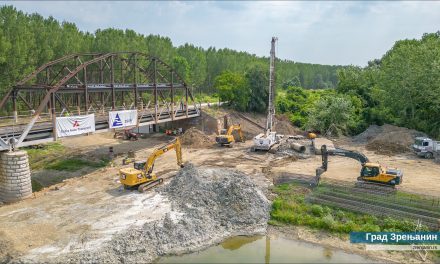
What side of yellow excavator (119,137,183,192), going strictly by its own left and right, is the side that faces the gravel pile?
right

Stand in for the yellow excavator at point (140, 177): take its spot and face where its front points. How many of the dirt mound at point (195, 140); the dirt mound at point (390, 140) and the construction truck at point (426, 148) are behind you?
0

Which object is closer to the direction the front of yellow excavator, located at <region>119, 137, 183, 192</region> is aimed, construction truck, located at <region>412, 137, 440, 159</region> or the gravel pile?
the construction truck

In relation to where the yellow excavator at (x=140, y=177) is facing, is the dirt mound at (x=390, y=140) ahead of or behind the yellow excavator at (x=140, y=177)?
ahead

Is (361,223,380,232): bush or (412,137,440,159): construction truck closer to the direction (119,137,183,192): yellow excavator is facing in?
the construction truck

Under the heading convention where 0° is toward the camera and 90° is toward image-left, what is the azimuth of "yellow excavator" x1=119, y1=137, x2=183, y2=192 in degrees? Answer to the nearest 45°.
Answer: approximately 225°

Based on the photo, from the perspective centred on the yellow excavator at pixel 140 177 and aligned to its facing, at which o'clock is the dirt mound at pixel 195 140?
The dirt mound is roughly at 11 o'clock from the yellow excavator.

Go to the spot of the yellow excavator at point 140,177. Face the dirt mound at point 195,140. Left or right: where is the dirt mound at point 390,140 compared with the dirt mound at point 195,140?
right

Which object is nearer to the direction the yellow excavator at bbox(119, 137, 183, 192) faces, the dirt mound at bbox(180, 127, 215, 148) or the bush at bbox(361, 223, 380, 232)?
the dirt mound

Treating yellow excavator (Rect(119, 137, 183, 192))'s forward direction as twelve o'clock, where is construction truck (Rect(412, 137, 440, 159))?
The construction truck is roughly at 1 o'clock from the yellow excavator.

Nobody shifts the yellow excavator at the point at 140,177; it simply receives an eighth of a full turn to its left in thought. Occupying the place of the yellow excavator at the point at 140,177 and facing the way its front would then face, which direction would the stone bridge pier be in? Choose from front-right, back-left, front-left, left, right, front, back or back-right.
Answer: left

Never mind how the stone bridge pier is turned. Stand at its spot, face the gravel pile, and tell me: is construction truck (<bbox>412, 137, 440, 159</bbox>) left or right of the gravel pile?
left

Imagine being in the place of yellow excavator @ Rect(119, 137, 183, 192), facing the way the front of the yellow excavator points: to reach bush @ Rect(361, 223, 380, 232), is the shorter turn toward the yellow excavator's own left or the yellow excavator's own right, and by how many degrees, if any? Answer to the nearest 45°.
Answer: approximately 90° to the yellow excavator's own right

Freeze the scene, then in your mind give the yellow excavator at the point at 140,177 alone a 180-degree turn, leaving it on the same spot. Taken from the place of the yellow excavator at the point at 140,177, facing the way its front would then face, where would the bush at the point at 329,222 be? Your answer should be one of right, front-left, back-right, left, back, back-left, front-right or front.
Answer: left
